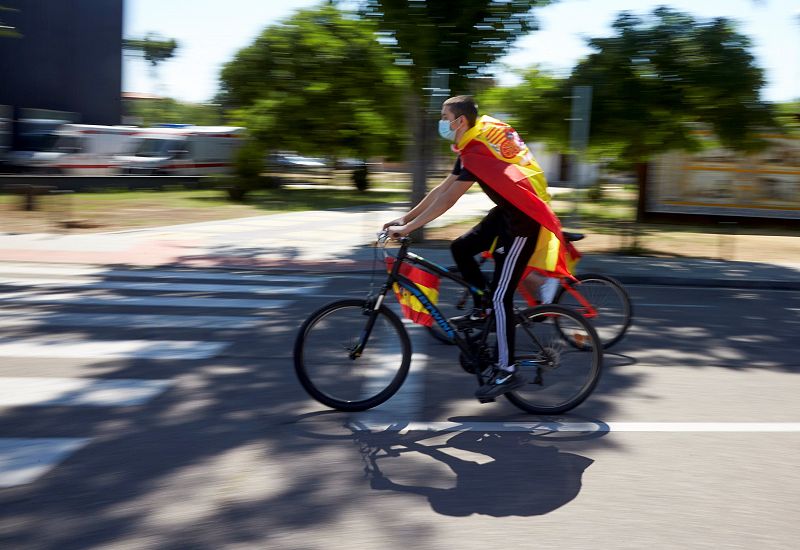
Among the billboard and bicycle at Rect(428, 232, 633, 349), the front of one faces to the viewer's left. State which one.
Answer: the bicycle

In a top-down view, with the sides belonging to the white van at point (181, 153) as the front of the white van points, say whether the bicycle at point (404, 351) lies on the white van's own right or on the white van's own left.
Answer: on the white van's own left

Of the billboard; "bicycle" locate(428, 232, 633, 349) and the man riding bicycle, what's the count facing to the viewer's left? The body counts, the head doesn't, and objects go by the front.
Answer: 2

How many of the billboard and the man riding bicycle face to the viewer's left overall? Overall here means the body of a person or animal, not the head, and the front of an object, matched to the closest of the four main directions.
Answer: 1

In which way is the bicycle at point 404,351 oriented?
to the viewer's left

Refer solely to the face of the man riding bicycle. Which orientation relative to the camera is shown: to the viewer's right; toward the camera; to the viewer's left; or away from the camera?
to the viewer's left

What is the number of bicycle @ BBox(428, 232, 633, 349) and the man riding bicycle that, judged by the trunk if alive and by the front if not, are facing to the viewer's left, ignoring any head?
2

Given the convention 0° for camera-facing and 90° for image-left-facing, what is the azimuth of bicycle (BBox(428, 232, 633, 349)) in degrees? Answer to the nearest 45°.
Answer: approximately 90°

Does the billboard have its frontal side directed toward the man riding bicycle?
yes

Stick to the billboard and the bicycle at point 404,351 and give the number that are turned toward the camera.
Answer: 1

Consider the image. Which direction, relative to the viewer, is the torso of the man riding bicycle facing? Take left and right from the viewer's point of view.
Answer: facing to the left of the viewer

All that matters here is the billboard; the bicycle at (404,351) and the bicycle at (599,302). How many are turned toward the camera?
1

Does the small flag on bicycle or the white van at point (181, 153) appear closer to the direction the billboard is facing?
the small flag on bicycle
